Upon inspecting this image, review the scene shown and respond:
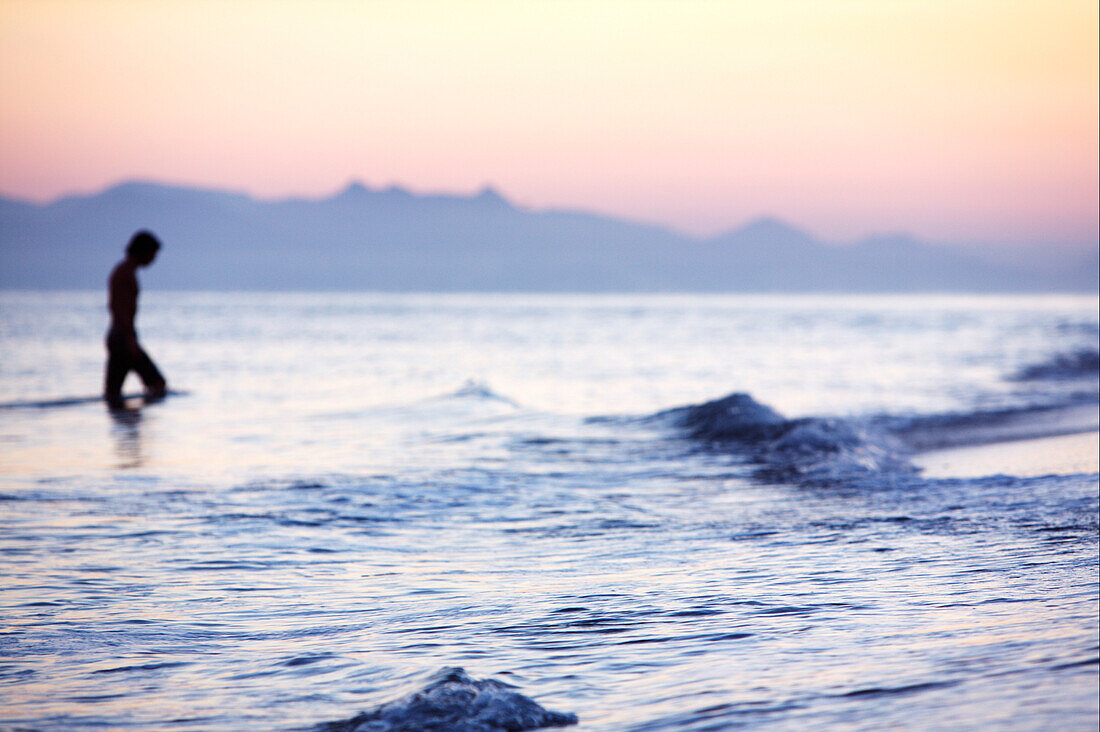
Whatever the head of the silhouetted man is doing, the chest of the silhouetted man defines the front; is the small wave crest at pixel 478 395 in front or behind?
in front

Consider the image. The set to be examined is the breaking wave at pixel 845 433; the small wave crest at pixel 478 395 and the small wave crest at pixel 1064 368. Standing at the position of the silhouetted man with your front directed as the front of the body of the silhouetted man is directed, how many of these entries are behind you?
0

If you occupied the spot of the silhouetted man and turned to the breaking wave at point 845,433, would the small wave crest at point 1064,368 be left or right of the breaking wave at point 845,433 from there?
left

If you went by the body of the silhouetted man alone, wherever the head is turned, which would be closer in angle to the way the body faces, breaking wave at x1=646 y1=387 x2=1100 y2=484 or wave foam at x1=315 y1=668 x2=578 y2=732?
the breaking wave

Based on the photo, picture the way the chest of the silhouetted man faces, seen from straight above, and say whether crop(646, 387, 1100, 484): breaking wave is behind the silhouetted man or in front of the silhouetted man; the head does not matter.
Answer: in front

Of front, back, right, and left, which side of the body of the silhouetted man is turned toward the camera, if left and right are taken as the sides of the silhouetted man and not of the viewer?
right

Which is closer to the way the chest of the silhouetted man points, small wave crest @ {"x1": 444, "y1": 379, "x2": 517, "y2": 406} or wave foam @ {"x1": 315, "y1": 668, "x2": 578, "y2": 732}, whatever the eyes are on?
the small wave crest

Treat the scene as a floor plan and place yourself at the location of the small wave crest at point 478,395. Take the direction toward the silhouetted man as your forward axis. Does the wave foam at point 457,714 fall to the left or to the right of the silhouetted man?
left

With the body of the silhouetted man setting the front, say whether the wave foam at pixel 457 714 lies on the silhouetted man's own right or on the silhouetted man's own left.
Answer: on the silhouetted man's own right

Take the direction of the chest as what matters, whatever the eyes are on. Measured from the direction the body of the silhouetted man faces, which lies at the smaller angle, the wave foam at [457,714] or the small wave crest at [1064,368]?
the small wave crest

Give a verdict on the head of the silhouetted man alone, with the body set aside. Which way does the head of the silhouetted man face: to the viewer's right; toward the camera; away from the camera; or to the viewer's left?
to the viewer's right
